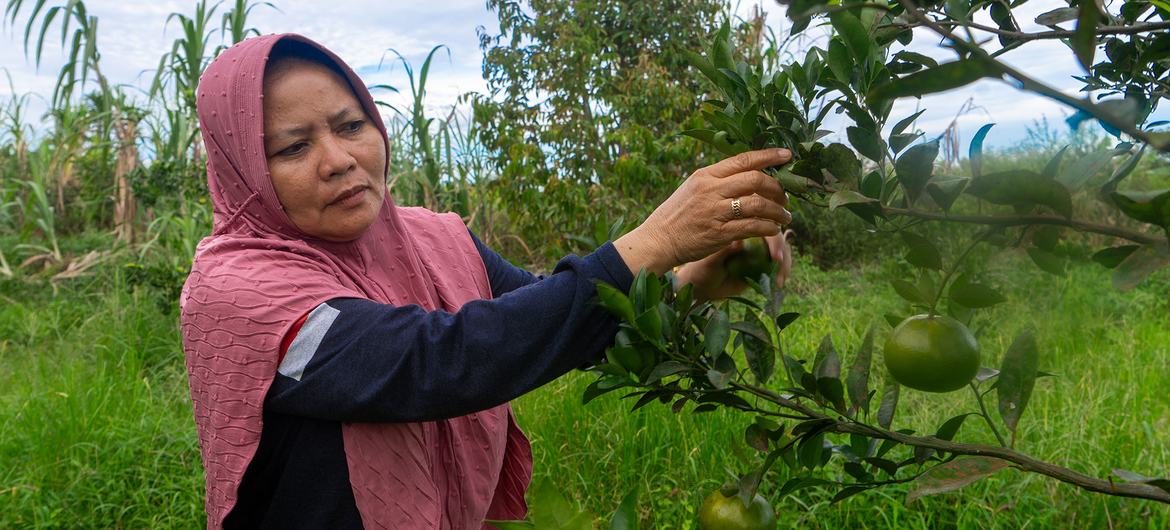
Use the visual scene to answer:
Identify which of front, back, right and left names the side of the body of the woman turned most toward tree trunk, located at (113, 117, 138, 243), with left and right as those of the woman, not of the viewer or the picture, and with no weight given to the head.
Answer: back

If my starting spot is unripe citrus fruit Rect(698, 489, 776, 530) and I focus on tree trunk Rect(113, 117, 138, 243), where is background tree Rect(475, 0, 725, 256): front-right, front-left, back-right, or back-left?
front-right

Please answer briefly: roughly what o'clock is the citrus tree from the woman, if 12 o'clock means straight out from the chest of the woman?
The citrus tree is roughly at 12 o'clock from the woman.

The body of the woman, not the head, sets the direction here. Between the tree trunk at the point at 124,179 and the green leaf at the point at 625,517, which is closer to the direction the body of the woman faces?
the green leaf

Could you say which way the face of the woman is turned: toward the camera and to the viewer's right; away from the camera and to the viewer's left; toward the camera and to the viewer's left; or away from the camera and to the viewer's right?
toward the camera and to the viewer's right

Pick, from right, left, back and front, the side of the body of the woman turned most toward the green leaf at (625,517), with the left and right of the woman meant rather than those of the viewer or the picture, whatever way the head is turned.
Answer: front

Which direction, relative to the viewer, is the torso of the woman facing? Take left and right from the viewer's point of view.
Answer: facing the viewer and to the right of the viewer

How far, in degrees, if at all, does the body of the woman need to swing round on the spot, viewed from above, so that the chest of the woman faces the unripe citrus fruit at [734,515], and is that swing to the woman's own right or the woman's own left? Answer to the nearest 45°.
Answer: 0° — they already face it

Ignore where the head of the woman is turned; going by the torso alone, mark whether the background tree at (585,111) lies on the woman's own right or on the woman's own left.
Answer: on the woman's own left
